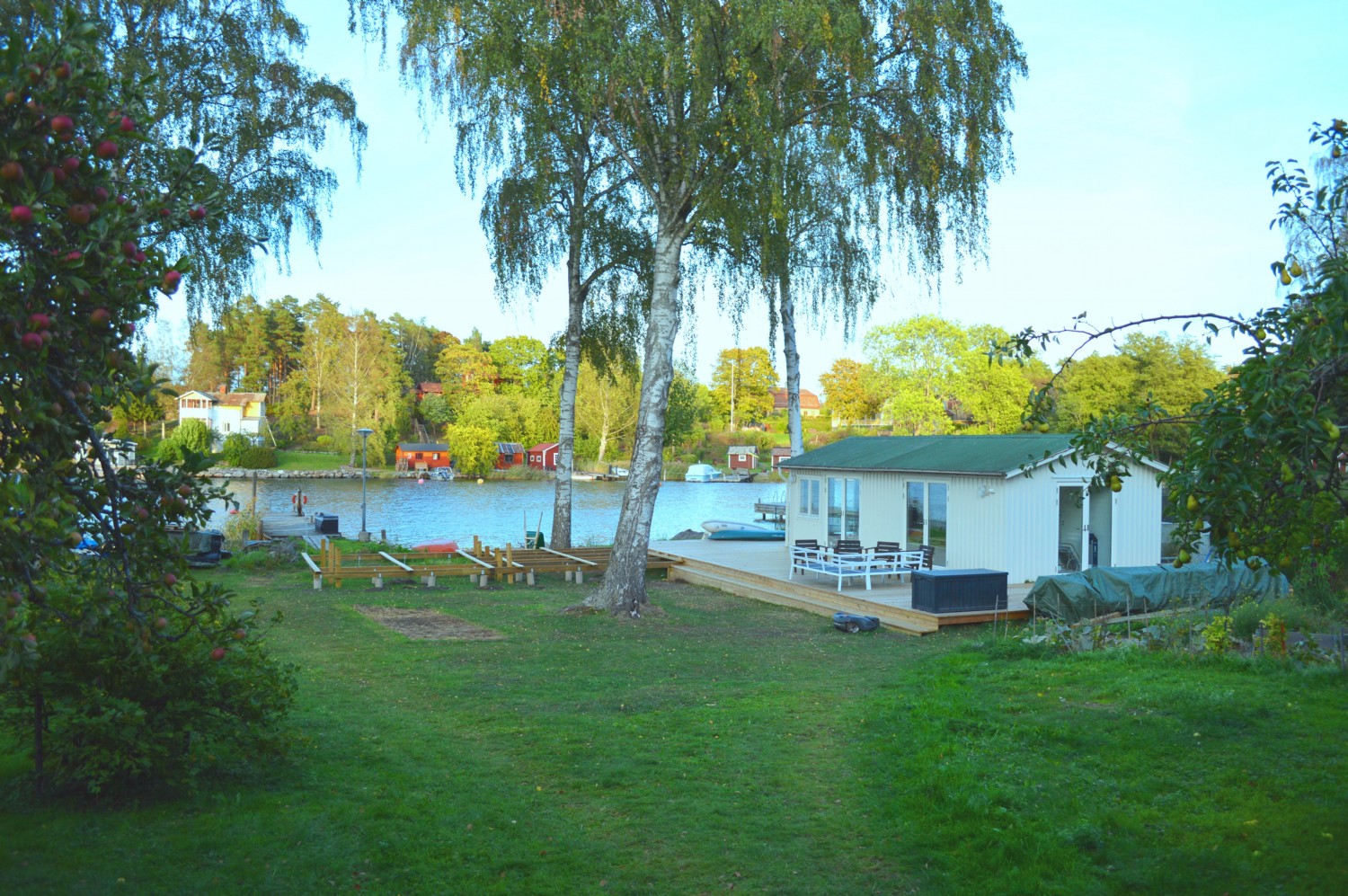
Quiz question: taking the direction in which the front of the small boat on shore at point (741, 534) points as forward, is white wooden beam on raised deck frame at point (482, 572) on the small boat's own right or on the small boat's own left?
on the small boat's own left

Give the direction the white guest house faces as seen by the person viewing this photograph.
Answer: facing the viewer and to the left of the viewer

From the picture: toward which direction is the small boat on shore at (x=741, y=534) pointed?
to the viewer's left

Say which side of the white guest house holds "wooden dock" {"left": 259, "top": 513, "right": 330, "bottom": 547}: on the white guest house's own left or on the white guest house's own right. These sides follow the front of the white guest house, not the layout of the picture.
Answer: on the white guest house's own right

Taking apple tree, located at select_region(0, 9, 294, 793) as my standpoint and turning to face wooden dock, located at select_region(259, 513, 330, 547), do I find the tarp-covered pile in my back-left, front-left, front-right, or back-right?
front-right

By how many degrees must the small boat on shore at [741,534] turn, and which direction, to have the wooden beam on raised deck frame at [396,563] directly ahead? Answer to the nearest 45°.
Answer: approximately 45° to its left

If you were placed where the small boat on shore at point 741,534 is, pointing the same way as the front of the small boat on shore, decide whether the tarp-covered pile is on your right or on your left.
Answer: on your left

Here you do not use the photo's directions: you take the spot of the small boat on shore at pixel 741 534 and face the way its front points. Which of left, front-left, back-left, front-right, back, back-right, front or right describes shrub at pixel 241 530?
front

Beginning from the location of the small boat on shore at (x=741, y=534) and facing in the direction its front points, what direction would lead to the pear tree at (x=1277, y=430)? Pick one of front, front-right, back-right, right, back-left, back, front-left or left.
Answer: left

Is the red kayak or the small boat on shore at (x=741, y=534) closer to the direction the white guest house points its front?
the red kayak

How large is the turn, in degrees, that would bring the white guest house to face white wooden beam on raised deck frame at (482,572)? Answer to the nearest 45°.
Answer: approximately 45° to its right

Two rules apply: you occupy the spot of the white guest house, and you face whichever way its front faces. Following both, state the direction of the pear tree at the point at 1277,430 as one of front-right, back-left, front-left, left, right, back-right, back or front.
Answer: front-left

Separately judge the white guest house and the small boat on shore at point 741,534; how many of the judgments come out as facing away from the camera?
0

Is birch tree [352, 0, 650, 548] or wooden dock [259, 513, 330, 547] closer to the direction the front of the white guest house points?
the birch tree

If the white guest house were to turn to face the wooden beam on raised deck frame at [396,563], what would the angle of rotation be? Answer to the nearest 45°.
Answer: approximately 45° to its right

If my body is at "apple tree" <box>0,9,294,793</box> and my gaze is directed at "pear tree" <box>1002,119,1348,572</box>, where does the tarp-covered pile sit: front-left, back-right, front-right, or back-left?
front-left

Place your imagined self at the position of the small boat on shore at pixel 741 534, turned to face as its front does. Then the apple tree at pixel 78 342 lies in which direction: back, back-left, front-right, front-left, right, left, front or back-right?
left
